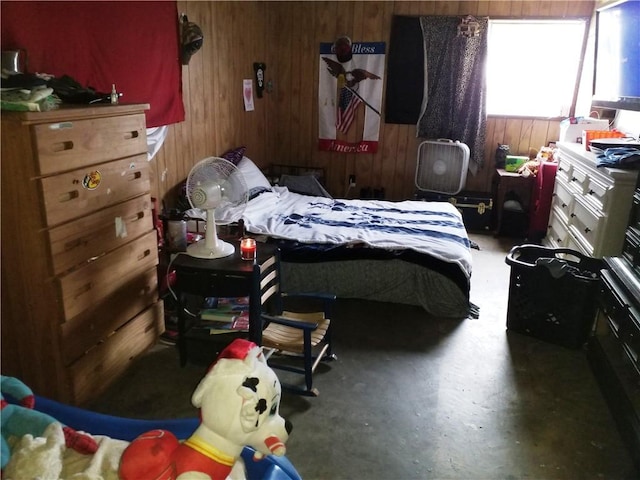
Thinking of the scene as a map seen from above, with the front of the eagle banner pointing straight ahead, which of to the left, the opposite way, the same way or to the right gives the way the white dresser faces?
to the right

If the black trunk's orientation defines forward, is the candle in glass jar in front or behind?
in front

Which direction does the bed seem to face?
to the viewer's right

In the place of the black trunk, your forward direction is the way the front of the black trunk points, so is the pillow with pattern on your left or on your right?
on your right

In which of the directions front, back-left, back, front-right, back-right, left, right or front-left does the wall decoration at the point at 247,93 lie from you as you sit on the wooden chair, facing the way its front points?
back-left

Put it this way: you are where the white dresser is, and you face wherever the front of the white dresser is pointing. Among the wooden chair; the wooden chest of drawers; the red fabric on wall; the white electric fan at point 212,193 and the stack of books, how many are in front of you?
5

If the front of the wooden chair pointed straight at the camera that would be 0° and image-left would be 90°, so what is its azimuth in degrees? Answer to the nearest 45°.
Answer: approximately 315°

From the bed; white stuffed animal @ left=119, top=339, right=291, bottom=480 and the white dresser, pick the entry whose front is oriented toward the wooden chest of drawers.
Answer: the white dresser

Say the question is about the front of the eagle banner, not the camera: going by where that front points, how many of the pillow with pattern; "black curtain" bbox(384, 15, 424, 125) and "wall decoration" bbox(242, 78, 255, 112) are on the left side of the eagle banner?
1

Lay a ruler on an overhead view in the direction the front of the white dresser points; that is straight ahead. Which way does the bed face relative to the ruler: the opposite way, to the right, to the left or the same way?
the opposite way
